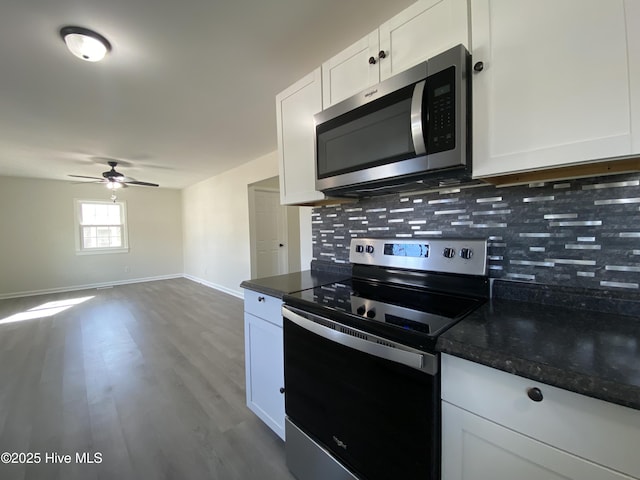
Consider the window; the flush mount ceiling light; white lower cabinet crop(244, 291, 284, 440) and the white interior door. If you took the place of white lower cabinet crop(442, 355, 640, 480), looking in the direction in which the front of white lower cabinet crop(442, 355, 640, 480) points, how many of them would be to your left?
0

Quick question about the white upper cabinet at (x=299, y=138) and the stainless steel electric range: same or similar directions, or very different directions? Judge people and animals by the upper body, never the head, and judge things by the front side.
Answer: same or similar directions

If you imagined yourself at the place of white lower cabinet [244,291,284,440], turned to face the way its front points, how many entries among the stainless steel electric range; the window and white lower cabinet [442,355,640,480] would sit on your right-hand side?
1

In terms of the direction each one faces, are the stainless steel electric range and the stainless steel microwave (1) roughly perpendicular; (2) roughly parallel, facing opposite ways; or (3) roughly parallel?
roughly parallel

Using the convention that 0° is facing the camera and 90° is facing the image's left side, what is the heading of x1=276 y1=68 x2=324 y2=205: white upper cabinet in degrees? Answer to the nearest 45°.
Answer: approximately 45°

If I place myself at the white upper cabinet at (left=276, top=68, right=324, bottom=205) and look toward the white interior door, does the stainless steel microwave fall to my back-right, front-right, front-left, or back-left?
back-right

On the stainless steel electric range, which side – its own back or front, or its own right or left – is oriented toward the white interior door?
right

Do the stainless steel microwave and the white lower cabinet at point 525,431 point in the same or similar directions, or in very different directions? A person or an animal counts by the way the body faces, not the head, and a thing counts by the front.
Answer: same or similar directions

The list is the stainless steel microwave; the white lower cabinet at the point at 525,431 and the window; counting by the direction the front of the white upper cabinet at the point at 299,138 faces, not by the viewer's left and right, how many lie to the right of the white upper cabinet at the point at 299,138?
1

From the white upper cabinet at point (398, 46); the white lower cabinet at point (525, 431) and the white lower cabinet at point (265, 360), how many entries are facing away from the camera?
0

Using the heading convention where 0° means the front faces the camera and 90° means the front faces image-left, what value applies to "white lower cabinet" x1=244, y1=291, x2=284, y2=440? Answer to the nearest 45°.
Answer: approximately 45°

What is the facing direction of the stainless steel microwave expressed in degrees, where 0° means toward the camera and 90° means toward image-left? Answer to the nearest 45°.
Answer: approximately 45°

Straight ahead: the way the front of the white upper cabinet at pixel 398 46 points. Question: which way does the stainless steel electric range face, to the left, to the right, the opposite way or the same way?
the same way

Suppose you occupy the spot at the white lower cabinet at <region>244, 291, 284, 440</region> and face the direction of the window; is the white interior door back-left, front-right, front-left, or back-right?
front-right

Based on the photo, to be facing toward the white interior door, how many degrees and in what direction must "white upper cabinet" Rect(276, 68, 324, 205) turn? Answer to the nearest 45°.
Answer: approximately 135° to its right

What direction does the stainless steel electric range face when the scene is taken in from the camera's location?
facing the viewer and to the left of the viewer

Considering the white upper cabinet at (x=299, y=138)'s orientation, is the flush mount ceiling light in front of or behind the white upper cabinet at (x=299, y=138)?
in front
